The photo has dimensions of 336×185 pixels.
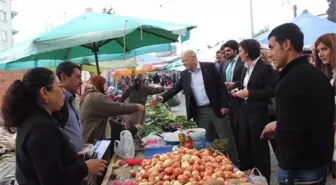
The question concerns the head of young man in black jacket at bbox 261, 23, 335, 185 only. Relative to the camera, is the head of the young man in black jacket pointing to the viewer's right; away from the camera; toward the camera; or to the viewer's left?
to the viewer's left

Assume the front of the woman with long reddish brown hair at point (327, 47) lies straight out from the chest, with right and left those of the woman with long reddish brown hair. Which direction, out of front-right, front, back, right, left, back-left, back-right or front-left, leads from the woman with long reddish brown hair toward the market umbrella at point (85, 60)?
right

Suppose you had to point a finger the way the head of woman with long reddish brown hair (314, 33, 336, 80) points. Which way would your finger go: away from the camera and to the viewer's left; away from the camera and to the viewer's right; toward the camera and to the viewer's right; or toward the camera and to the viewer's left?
toward the camera and to the viewer's left

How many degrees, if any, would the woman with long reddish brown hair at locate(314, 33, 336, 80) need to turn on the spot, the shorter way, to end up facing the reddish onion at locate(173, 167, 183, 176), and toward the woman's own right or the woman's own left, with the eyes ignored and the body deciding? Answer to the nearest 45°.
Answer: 0° — they already face it

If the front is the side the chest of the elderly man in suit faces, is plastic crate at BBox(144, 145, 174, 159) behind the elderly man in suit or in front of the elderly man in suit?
in front

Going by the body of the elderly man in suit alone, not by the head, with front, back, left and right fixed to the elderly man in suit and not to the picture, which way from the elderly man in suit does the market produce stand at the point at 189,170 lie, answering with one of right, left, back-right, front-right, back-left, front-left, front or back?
front-left

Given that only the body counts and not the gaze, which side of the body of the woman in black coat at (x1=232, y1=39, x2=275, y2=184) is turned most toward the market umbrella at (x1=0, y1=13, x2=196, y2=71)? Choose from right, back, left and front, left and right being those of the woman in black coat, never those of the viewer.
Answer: front

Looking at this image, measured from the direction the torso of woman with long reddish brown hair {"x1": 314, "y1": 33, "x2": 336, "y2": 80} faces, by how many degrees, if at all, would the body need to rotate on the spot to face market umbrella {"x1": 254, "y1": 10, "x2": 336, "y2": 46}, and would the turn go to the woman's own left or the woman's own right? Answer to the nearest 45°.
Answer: approximately 135° to the woman's own right
